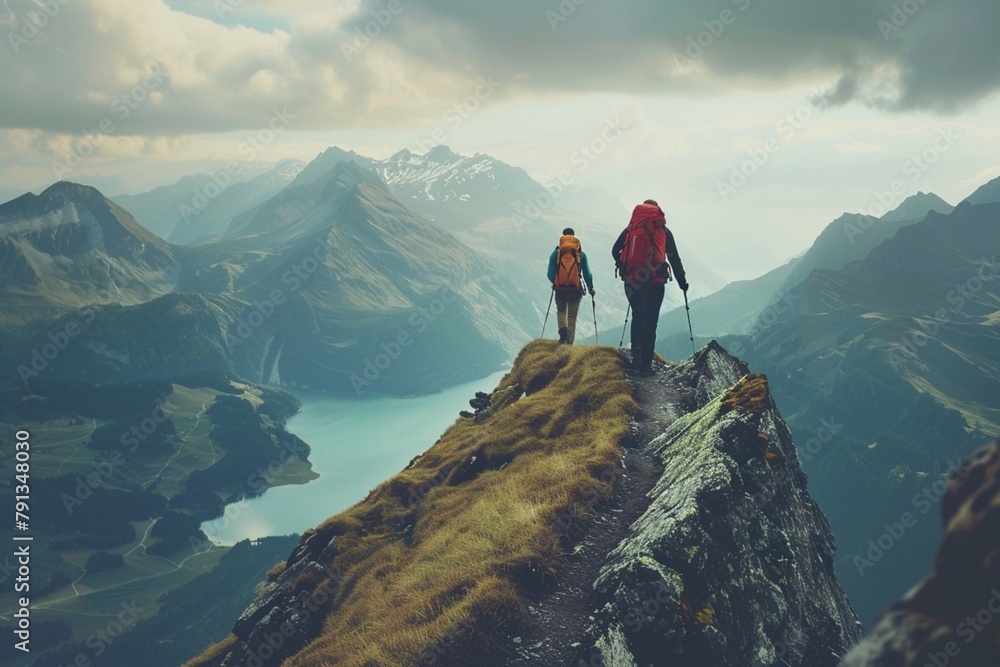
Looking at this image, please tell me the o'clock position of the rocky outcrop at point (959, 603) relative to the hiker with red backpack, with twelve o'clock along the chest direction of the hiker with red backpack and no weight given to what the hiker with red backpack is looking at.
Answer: The rocky outcrop is roughly at 6 o'clock from the hiker with red backpack.

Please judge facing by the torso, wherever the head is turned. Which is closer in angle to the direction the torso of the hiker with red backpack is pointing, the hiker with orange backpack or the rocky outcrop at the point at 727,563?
the hiker with orange backpack

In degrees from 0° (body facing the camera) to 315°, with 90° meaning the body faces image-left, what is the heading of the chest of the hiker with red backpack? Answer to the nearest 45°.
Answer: approximately 180°

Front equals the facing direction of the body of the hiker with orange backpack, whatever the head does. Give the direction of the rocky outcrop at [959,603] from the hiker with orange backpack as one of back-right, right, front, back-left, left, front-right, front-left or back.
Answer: back

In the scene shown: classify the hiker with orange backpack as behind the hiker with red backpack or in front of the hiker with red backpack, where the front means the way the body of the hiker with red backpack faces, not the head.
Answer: in front

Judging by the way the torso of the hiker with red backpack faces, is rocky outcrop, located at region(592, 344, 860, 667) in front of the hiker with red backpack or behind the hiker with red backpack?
behind

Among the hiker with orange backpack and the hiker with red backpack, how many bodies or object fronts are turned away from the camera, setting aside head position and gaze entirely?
2

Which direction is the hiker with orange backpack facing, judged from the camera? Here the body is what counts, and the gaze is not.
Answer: away from the camera

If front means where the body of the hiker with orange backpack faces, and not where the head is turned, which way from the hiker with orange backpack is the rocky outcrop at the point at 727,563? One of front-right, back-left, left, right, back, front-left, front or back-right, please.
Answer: back
